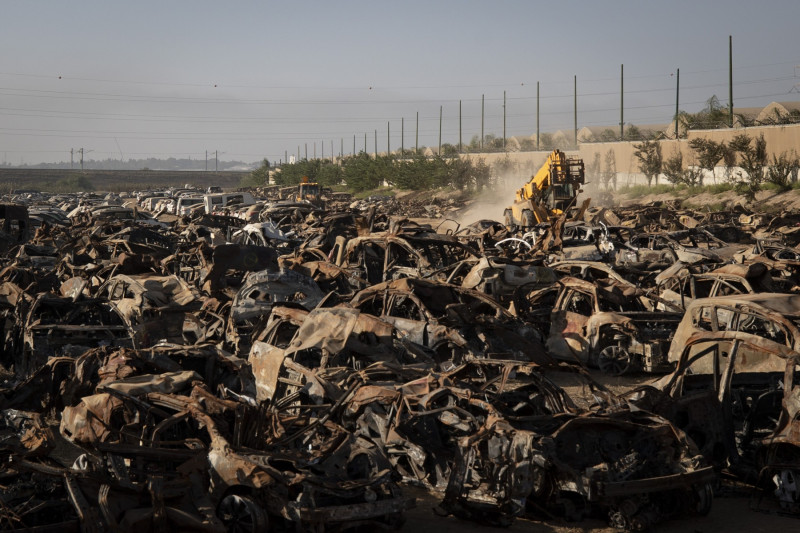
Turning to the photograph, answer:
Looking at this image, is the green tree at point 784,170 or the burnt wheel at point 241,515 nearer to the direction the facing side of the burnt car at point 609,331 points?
the burnt wheel

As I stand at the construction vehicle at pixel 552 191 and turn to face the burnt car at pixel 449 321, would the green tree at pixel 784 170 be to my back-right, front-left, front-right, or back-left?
back-left

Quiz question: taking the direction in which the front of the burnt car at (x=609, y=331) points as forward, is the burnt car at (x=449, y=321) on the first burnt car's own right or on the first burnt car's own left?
on the first burnt car's own right
